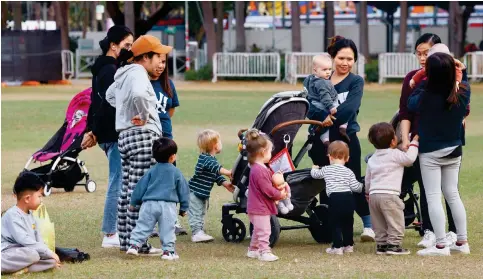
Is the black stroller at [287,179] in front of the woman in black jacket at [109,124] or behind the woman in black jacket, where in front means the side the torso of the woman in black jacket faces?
in front

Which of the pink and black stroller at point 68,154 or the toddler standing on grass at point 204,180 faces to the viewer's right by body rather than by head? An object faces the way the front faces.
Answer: the toddler standing on grass

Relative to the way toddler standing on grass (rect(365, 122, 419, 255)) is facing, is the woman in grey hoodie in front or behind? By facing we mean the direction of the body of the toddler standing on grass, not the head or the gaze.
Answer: behind

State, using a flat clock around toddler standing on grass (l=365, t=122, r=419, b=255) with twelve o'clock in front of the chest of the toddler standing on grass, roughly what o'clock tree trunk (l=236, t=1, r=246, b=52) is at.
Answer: The tree trunk is roughly at 10 o'clock from the toddler standing on grass.

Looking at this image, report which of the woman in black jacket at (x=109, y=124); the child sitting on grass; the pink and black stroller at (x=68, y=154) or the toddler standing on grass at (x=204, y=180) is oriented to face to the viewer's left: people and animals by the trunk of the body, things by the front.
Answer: the pink and black stroller

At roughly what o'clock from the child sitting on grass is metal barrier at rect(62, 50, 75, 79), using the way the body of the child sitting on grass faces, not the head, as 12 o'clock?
The metal barrier is roughly at 9 o'clock from the child sitting on grass.

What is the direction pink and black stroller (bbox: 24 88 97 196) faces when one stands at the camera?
facing to the left of the viewer

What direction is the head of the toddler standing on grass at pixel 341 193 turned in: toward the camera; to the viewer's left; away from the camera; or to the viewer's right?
away from the camera

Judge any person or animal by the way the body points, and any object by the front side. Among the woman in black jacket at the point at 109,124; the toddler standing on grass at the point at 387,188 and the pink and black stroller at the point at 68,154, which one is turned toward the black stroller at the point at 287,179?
the woman in black jacket
